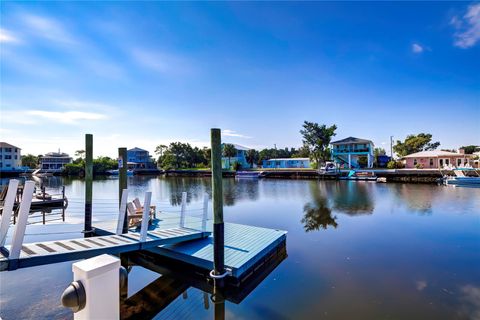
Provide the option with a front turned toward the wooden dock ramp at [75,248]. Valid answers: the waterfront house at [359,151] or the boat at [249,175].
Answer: the waterfront house

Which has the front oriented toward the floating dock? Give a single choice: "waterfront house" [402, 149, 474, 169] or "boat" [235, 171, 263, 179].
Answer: the waterfront house

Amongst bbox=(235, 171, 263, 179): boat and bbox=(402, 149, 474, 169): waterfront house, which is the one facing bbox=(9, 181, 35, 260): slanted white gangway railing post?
the waterfront house

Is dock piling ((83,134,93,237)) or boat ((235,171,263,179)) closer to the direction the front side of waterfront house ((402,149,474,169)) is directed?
the dock piling
